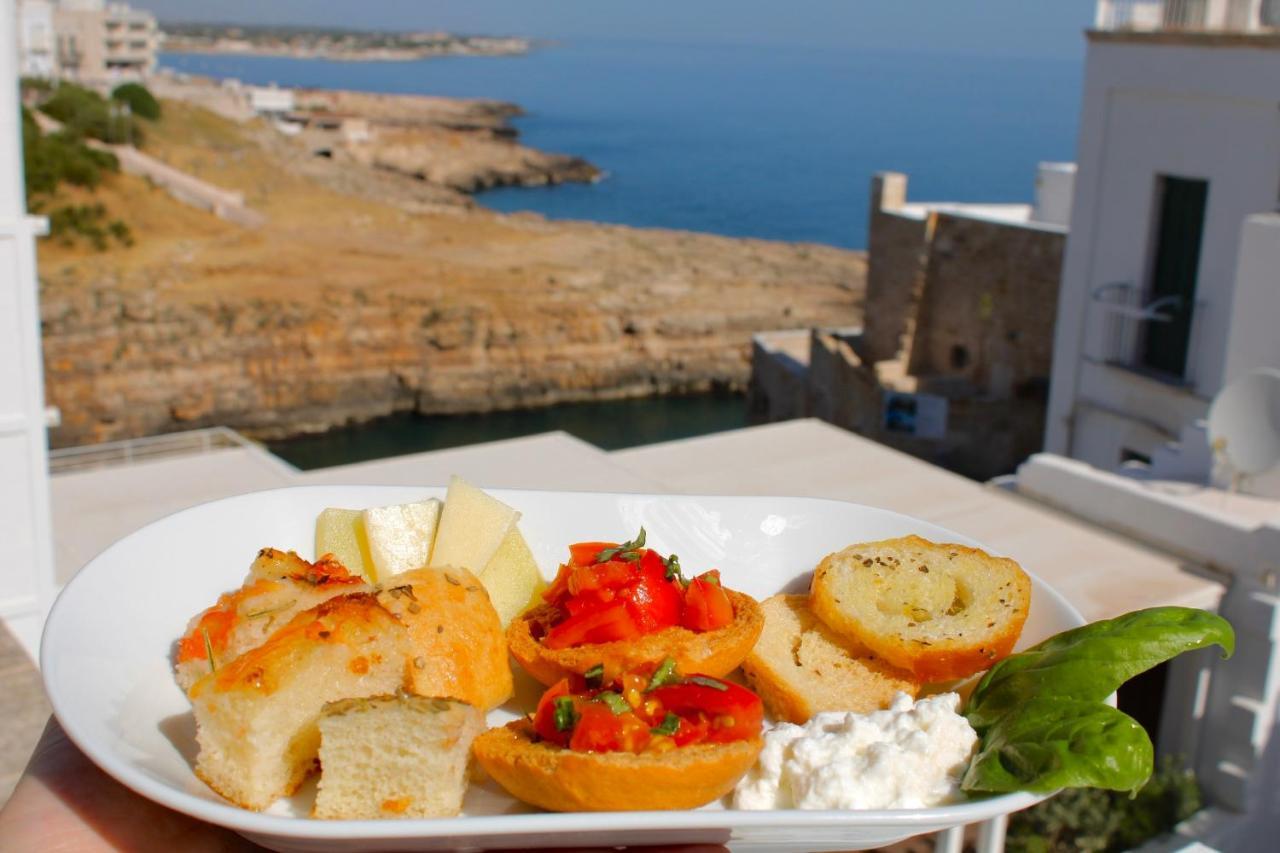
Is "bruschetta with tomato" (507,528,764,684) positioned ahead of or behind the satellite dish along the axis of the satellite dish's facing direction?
ahead

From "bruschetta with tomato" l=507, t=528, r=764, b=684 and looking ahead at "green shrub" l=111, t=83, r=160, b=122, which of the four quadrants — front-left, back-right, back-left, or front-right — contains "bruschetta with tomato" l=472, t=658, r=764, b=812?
back-left

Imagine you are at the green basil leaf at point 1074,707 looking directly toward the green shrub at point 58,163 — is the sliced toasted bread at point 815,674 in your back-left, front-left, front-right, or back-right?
front-left

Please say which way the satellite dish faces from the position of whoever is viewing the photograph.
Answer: facing the viewer and to the left of the viewer

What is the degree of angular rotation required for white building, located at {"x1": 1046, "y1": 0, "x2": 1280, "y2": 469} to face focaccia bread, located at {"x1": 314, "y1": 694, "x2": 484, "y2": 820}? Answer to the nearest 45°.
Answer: approximately 45° to its left

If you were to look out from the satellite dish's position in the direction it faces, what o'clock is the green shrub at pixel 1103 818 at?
The green shrub is roughly at 11 o'clock from the satellite dish.

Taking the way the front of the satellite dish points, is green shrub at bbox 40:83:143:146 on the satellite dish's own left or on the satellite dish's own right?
on the satellite dish's own right

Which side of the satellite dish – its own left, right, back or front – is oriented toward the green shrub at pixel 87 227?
right

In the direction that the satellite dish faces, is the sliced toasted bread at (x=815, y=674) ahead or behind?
ahead

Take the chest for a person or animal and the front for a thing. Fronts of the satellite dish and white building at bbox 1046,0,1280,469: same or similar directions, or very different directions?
same or similar directions

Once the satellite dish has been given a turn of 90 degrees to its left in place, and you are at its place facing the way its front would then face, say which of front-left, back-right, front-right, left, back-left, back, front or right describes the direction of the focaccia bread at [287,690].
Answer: front-right

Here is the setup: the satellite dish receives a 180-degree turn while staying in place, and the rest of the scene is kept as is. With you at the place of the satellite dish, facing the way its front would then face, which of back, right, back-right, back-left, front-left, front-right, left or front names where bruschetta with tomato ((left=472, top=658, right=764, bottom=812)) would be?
back-right

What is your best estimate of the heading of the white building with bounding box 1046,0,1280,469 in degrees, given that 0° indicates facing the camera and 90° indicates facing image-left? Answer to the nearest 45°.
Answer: approximately 45°

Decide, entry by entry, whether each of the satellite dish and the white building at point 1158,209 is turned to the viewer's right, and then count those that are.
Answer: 0

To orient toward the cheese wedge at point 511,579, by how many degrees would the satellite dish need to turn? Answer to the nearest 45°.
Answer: approximately 45° to its left

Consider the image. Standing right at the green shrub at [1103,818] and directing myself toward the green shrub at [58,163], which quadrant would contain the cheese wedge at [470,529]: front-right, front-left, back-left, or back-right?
back-left
